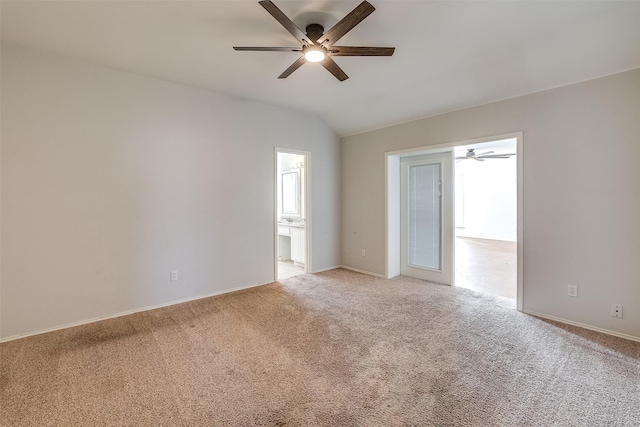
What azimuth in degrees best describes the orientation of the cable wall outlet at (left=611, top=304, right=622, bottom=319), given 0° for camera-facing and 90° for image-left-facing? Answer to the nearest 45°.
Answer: approximately 0°

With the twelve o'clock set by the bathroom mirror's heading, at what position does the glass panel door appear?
The glass panel door is roughly at 9 o'clock from the bathroom mirror.

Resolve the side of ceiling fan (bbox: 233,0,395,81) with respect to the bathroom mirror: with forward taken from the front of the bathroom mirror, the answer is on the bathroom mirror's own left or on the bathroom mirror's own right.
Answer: on the bathroom mirror's own left

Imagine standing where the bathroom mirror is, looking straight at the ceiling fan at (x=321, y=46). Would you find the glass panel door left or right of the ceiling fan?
left

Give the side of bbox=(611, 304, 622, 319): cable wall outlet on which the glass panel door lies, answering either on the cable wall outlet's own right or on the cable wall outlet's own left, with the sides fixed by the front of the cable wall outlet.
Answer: on the cable wall outlet's own right

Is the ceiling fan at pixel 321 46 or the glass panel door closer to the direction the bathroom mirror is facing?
the ceiling fan

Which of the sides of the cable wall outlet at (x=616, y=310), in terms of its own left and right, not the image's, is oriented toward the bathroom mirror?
right

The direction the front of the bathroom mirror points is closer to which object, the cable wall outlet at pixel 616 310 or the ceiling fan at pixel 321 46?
the ceiling fan

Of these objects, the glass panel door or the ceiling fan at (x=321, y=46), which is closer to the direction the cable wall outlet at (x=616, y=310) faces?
the ceiling fan

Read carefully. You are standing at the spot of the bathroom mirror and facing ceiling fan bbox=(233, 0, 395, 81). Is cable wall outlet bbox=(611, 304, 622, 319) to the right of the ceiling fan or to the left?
left

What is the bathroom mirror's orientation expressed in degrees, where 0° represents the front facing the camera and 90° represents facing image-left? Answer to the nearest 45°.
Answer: approximately 45°
